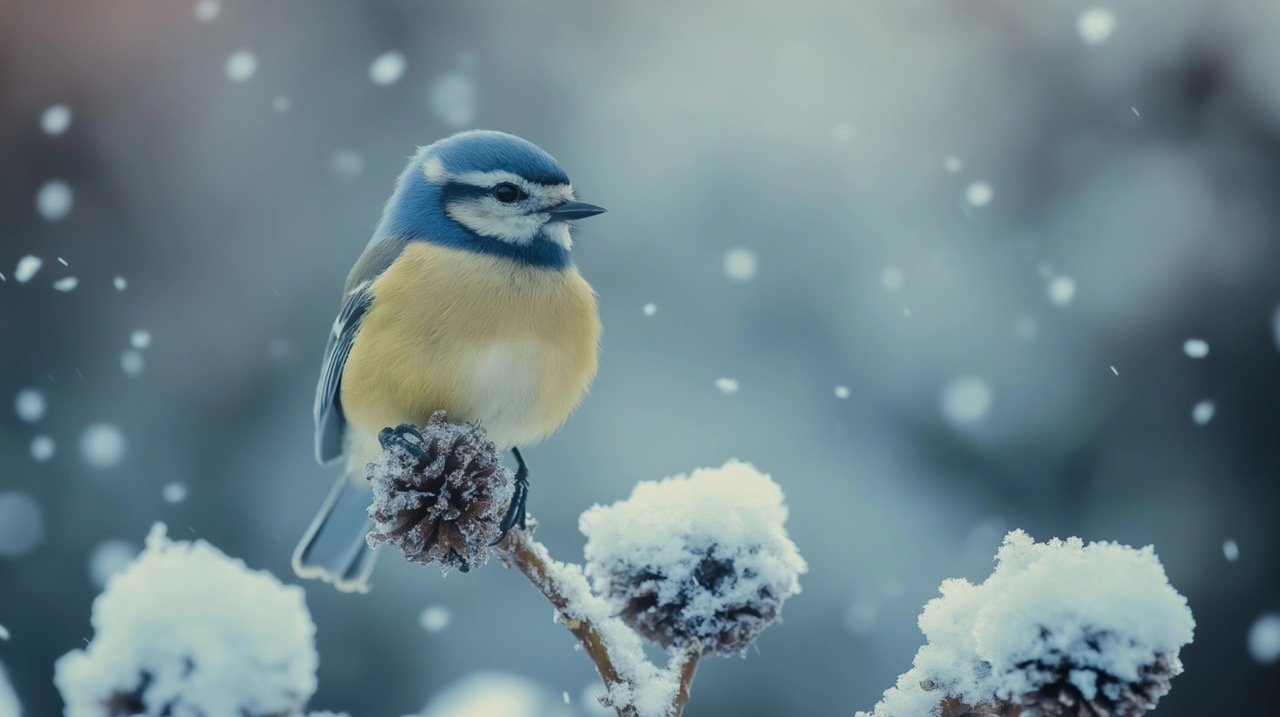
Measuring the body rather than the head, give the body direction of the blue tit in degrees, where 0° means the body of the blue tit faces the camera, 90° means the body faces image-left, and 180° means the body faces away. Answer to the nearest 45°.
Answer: approximately 315°

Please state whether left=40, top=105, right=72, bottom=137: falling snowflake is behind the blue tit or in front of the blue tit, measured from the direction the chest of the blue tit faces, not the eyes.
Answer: behind

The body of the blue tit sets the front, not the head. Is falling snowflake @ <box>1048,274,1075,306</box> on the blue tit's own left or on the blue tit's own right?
on the blue tit's own left
